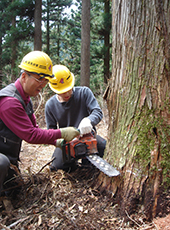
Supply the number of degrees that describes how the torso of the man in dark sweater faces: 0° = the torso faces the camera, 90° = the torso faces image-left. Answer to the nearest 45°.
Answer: approximately 0°

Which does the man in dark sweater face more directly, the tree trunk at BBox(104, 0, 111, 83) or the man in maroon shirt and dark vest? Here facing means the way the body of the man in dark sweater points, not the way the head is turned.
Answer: the man in maroon shirt and dark vest

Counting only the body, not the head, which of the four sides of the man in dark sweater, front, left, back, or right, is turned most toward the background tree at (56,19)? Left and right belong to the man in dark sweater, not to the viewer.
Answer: back

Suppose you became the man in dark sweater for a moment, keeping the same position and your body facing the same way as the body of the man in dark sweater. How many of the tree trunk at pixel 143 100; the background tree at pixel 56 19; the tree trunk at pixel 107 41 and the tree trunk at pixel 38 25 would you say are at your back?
3

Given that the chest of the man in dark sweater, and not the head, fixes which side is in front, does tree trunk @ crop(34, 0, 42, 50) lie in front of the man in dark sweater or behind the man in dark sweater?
behind
